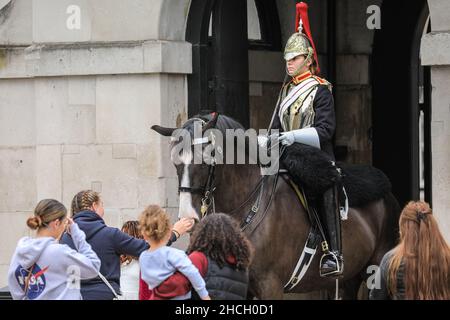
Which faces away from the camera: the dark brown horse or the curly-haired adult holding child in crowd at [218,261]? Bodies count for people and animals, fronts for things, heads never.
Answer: the curly-haired adult holding child in crowd

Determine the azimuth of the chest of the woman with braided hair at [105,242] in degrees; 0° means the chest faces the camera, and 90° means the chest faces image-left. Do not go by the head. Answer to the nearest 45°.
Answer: approximately 225°

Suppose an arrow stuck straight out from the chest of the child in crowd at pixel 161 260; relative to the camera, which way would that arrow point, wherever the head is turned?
away from the camera

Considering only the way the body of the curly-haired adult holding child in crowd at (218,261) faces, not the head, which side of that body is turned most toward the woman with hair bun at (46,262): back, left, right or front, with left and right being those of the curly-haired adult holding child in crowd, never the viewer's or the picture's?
left

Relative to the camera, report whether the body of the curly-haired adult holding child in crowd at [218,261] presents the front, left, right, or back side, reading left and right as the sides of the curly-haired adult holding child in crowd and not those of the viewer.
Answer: back

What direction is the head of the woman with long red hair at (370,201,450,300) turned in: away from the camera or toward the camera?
away from the camera

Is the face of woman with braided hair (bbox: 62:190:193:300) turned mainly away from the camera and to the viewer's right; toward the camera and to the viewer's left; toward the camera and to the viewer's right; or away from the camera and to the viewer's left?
away from the camera and to the viewer's right

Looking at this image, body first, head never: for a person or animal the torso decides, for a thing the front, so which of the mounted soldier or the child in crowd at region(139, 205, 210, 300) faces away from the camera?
the child in crowd

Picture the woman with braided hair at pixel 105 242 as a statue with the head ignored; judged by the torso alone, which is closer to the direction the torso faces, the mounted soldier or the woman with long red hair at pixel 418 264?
the mounted soldier

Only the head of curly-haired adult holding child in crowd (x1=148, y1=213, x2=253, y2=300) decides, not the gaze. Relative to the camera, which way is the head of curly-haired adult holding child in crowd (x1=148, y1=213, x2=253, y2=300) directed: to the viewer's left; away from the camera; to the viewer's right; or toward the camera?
away from the camera

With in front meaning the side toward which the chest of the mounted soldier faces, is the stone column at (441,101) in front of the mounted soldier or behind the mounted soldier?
behind
